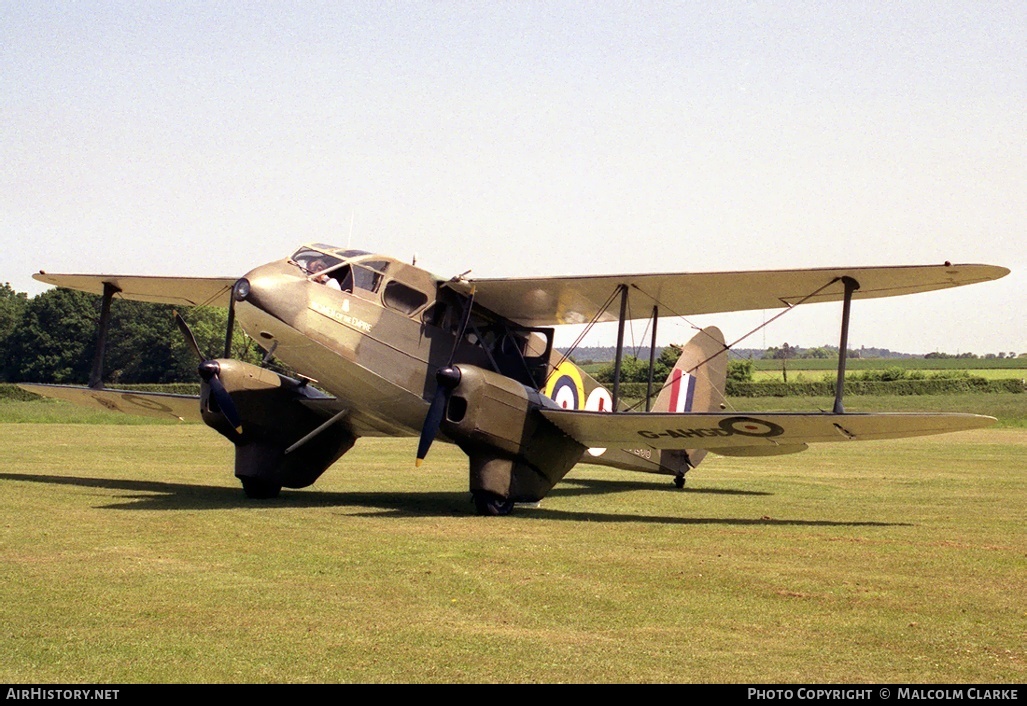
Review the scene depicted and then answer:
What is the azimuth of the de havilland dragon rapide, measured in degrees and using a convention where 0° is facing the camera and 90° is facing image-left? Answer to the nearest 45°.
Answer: approximately 45°
